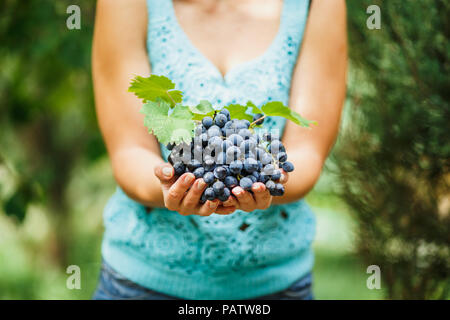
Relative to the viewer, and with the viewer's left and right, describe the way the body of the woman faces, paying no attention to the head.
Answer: facing the viewer
